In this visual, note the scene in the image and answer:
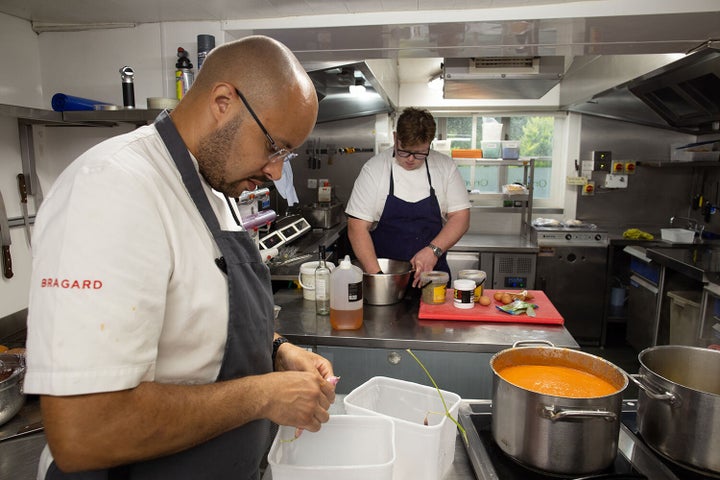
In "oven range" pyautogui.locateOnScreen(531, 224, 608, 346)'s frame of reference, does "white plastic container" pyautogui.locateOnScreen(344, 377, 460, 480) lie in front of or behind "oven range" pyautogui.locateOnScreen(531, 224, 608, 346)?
in front

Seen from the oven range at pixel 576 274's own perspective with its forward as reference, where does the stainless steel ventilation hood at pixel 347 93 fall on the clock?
The stainless steel ventilation hood is roughly at 2 o'clock from the oven range.

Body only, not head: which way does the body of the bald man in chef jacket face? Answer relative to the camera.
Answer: to the viewer's right

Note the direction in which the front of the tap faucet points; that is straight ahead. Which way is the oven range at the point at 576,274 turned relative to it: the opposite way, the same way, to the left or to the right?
to the left

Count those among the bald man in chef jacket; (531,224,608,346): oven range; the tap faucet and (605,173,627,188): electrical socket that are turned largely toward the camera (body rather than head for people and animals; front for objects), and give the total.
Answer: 2

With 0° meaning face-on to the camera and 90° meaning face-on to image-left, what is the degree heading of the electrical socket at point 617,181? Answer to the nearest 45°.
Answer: approximately 0°

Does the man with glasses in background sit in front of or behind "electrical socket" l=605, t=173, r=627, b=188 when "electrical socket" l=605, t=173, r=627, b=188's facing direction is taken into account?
in front

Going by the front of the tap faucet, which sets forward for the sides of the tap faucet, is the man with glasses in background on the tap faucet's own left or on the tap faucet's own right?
on the tap faucet's own left

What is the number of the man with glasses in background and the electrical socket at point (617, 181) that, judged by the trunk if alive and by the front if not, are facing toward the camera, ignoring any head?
2

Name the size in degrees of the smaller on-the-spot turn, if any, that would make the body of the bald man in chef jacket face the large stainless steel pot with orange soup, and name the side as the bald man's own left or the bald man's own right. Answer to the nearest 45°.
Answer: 0° — they already face it

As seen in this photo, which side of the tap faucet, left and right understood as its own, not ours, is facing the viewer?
left

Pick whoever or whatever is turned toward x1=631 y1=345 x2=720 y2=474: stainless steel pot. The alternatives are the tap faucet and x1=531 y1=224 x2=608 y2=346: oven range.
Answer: the oven range

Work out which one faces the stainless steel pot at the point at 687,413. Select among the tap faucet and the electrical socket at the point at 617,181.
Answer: the electrical socket
